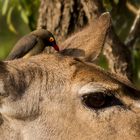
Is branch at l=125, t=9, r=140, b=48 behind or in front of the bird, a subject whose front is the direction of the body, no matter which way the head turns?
in front

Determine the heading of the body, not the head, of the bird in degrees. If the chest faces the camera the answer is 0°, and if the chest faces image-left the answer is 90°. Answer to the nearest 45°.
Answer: approximately 270°
